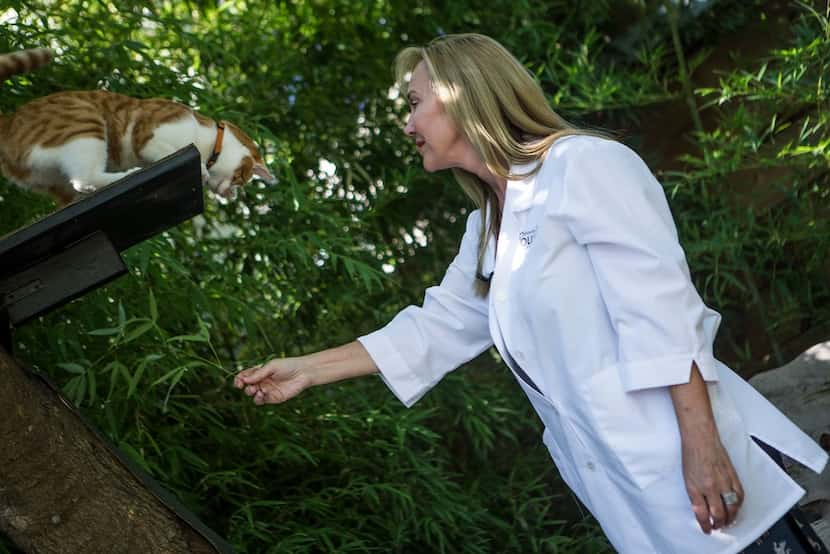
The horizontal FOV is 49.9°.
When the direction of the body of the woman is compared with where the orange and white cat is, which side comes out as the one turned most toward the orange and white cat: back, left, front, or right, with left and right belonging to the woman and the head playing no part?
front

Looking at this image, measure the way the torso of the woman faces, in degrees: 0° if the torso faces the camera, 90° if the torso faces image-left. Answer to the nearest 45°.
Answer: approximately 90°

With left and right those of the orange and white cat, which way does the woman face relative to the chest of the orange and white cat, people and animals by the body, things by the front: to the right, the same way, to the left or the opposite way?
the opposite way

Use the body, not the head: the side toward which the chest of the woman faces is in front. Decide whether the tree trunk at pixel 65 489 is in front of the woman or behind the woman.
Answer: in front

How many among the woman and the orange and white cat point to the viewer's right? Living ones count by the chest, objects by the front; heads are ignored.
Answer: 1

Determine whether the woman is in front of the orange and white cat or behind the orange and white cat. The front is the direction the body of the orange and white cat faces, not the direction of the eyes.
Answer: in front

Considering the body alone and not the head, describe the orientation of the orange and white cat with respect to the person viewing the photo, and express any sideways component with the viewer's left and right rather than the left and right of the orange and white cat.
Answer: facing to the right of the viewer

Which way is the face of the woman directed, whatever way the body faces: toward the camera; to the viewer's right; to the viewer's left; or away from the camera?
to the viewer's left
